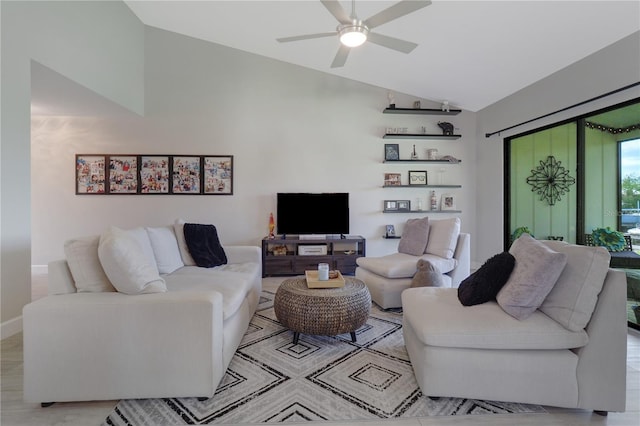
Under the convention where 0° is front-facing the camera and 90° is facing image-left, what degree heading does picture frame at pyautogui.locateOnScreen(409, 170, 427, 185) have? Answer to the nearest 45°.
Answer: approximately 0°

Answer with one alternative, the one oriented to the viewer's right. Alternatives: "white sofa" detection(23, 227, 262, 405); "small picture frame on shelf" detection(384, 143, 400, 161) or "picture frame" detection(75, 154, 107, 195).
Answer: the white sofa

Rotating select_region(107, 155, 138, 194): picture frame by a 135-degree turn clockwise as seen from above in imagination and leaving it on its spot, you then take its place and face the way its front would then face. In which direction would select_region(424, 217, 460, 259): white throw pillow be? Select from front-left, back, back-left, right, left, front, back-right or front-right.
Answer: back

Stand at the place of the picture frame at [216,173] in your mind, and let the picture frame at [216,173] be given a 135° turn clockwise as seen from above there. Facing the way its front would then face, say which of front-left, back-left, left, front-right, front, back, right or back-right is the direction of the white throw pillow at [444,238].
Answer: back

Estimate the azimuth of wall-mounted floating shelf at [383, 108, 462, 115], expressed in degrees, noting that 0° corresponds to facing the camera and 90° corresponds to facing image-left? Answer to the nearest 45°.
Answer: approximately 0°

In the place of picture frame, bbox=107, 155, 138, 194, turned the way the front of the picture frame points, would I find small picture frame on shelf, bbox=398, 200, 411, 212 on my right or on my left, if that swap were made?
on my left

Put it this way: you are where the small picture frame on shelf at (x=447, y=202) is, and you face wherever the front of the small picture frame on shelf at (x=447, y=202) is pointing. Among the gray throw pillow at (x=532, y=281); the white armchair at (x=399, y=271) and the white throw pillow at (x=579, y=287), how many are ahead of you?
3

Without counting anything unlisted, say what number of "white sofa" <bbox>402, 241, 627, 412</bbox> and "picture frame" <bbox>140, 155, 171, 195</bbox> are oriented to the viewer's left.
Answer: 1

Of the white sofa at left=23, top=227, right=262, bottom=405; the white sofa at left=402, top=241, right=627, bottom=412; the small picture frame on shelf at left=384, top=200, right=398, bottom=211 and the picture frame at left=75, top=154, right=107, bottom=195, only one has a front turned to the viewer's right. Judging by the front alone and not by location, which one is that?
the white sofa at left=23, top=227, right=262, bottom=405

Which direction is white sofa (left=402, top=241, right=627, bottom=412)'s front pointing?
to the viewer's left

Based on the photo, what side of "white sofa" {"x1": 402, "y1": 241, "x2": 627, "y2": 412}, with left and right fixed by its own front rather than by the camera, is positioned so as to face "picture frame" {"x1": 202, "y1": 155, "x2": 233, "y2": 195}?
front

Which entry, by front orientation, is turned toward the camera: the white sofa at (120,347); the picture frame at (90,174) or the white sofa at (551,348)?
the picture frame

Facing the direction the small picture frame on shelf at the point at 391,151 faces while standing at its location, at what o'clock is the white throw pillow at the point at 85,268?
The white throw pillow is roughly at 1 o'clock from the small picture frame on shelf.
